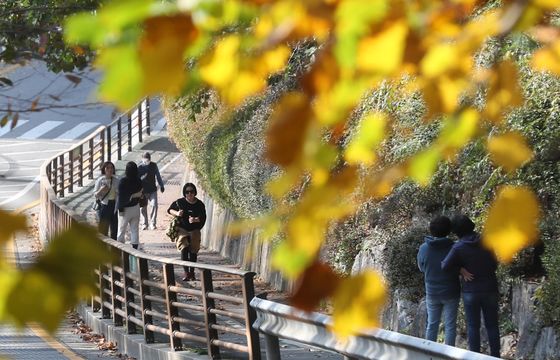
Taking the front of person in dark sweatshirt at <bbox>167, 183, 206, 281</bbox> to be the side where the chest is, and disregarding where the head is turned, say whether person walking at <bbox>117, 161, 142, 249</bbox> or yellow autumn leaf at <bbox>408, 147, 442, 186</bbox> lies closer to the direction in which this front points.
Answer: the yellow autumn leaf

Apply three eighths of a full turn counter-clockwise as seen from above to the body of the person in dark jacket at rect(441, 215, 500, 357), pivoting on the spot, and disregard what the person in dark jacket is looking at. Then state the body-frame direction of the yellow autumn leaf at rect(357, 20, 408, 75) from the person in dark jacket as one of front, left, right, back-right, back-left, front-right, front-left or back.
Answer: front

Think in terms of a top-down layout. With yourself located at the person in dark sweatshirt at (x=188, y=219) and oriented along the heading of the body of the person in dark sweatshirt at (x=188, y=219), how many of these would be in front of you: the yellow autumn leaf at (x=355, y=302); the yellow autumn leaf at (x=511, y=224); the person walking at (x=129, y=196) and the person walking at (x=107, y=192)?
2

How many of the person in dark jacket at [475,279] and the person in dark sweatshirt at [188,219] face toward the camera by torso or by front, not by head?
1

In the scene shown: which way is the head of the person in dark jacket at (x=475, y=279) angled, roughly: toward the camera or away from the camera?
away from the camera

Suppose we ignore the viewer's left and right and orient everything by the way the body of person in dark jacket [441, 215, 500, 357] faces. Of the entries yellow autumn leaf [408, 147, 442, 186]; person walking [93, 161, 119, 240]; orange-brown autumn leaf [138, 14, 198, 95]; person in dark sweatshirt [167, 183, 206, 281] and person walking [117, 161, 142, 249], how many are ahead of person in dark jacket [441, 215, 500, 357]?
3

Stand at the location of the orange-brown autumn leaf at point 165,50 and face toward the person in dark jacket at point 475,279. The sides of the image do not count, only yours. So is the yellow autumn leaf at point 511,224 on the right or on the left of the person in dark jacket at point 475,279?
right

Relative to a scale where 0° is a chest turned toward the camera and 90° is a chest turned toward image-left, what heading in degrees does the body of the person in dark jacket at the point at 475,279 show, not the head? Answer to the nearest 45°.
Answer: approximately 135°
